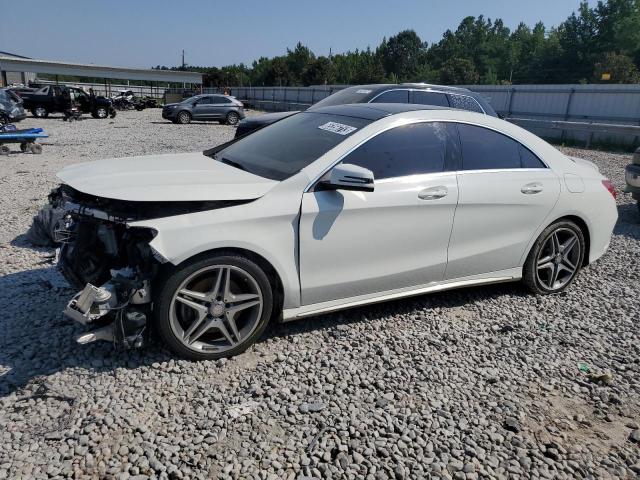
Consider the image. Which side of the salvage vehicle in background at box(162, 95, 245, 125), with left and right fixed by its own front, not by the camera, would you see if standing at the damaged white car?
left

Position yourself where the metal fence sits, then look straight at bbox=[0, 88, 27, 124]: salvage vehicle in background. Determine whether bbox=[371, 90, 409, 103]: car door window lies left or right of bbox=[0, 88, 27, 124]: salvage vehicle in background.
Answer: left

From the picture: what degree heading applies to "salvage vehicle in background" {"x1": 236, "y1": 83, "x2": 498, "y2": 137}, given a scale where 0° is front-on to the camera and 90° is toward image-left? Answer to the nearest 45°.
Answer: approximately 45°

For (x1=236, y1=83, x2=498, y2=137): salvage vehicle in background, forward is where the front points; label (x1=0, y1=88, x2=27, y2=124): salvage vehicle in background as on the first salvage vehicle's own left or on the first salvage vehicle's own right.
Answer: on the first salvage vehicle's own right

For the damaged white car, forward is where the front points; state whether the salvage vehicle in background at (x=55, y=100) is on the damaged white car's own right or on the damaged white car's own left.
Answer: on the damaged white car's own right

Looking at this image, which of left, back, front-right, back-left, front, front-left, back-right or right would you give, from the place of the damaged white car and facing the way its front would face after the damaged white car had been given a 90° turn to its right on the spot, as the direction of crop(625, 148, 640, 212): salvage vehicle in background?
right

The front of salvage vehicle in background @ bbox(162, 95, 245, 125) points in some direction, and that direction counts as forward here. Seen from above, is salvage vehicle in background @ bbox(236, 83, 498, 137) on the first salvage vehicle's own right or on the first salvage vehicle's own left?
on the first salvage vehicle's own left

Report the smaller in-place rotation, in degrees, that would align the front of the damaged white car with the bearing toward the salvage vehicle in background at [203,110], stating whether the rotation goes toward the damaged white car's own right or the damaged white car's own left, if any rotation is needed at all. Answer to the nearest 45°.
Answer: approximately 135° to the damaged white car's own right

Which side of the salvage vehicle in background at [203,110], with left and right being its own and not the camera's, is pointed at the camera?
left

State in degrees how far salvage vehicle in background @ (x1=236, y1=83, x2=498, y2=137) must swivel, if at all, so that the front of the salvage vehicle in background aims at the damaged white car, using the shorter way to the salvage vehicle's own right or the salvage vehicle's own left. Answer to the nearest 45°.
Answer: approximately 45° to the salvage vehicle's own left
